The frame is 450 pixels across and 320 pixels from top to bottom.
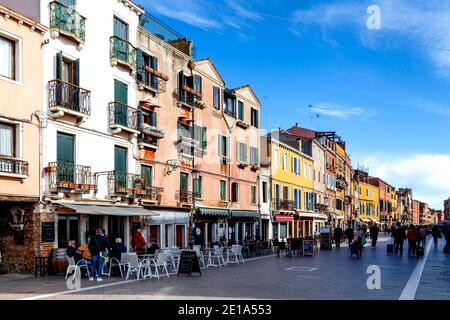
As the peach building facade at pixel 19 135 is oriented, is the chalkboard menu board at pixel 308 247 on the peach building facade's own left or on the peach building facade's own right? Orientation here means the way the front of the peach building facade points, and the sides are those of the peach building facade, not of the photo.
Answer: on the peach building facade's own left

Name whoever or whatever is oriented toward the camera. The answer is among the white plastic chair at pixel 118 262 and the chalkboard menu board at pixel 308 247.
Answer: the chalkboard menu board

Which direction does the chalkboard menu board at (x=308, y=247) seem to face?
toward the camera

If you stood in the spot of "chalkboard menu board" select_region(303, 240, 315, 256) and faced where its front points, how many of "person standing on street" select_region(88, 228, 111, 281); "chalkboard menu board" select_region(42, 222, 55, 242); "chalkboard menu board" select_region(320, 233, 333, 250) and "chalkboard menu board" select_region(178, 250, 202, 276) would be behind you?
1

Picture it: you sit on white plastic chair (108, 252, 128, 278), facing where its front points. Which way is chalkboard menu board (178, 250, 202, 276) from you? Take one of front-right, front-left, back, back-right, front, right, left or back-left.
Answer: back

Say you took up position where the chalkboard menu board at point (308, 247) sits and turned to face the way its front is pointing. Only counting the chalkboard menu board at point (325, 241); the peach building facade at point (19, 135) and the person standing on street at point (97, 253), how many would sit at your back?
1

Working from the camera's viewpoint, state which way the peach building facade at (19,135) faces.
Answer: facing the viewer and to the right of the viewer
